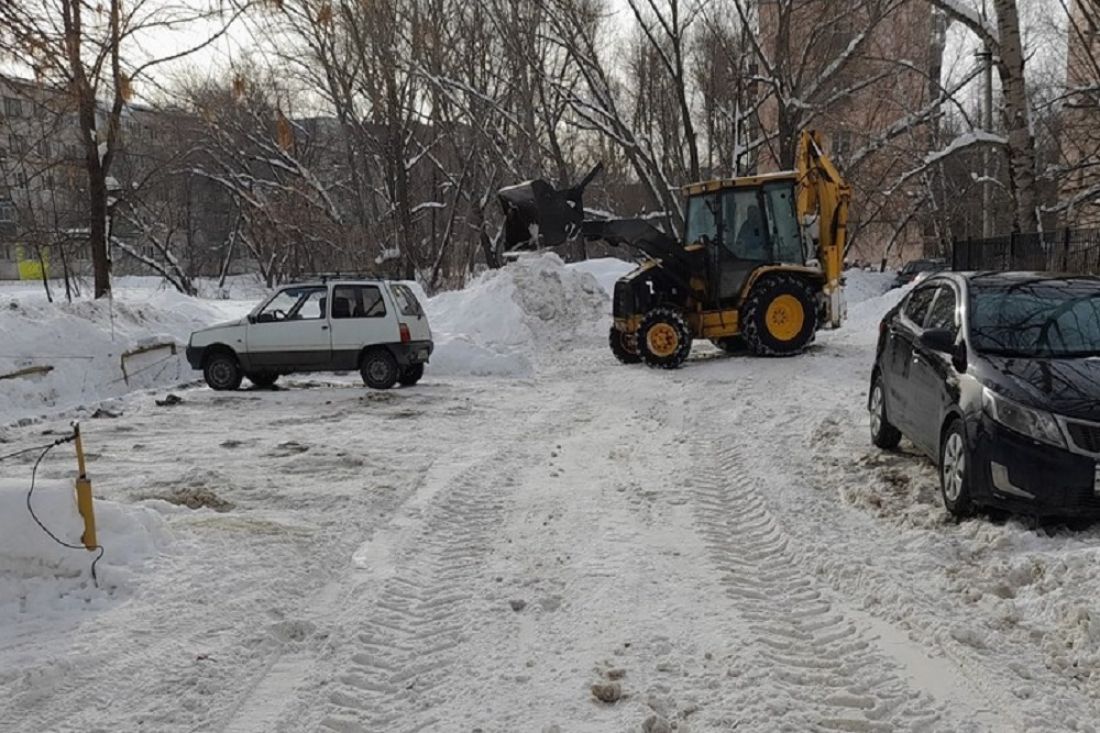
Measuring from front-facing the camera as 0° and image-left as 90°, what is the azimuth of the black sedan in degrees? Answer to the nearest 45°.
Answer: approximately 315°

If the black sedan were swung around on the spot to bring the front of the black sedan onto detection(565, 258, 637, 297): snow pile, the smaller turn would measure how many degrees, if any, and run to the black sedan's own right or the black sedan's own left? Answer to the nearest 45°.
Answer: approximately 180°

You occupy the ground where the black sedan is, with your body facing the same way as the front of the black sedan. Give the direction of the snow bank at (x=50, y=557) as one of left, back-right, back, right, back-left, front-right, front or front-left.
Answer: right

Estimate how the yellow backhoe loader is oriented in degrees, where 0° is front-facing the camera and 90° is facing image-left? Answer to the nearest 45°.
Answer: approximately 45°

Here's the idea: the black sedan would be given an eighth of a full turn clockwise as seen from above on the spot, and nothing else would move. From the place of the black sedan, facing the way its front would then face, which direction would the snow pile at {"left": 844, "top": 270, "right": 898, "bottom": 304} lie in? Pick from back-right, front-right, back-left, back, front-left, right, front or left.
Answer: back

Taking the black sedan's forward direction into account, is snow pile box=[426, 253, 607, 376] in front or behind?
behind

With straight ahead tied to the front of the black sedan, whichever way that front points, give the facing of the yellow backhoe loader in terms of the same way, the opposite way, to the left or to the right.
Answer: to the right

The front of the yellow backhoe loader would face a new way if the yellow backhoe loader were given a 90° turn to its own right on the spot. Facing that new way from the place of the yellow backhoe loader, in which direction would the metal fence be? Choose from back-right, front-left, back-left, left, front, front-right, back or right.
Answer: right

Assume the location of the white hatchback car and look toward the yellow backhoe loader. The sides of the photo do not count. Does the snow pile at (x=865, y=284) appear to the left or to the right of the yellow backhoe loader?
left
